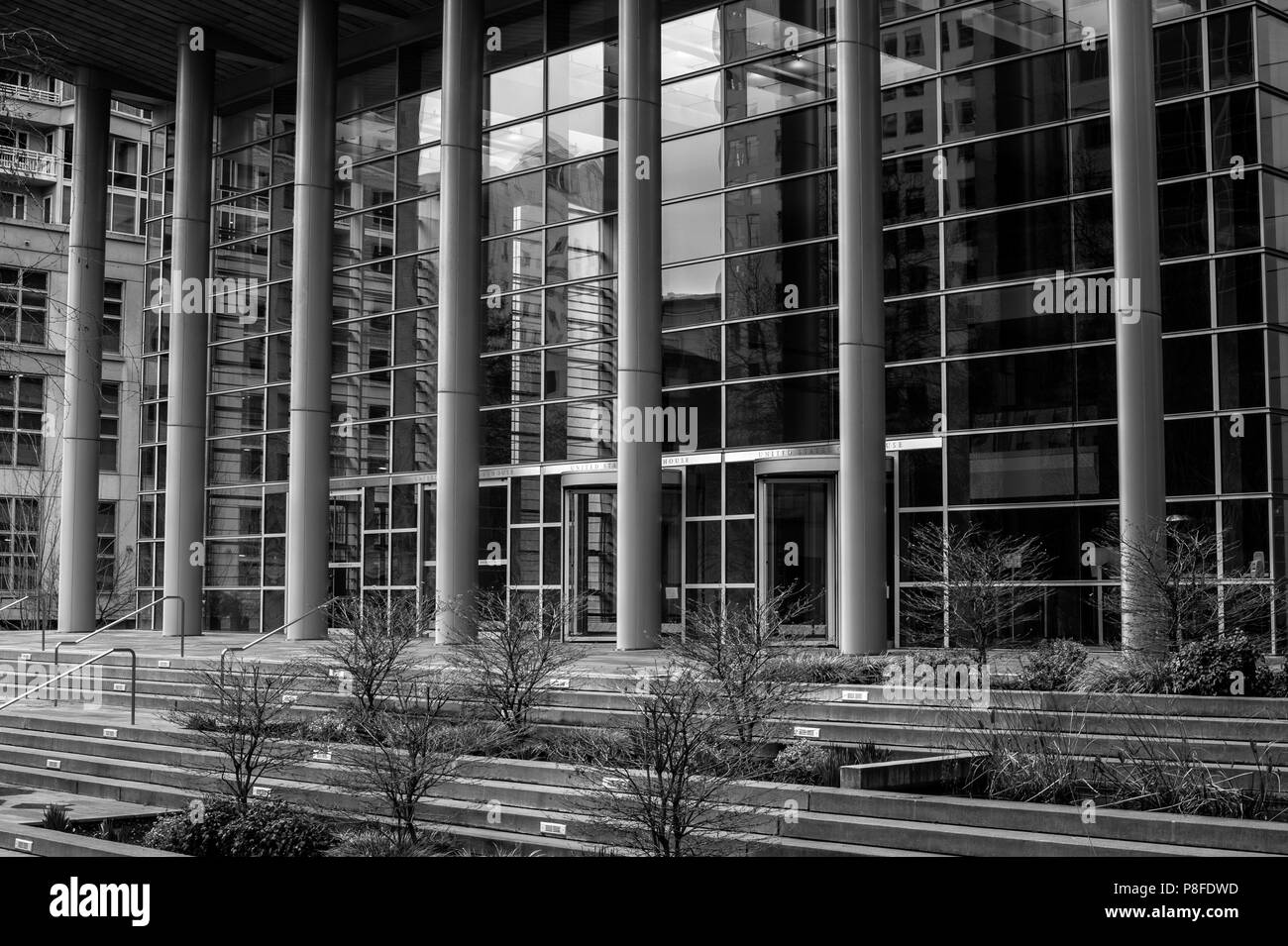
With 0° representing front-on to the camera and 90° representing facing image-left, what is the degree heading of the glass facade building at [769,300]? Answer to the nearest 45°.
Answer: approximately 45°

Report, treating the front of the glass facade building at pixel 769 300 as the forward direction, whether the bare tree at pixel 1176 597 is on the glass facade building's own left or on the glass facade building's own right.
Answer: on the glass facade building's own left

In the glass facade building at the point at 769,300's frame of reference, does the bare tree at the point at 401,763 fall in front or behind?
in front

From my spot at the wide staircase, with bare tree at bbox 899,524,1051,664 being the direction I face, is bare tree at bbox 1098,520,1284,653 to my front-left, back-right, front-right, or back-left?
front-right

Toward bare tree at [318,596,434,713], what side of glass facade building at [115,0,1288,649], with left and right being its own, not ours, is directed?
front

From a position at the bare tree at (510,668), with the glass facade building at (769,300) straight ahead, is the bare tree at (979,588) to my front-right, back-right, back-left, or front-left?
front-right

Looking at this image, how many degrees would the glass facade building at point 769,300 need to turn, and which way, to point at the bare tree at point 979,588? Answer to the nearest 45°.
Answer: approximately 45° to its left

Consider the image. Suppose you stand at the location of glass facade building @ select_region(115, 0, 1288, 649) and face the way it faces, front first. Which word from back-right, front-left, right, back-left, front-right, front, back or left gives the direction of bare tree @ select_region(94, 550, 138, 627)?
right

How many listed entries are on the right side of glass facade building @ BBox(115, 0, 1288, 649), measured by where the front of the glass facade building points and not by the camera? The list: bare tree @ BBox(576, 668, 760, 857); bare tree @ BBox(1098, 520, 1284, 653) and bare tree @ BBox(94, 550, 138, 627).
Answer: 1
